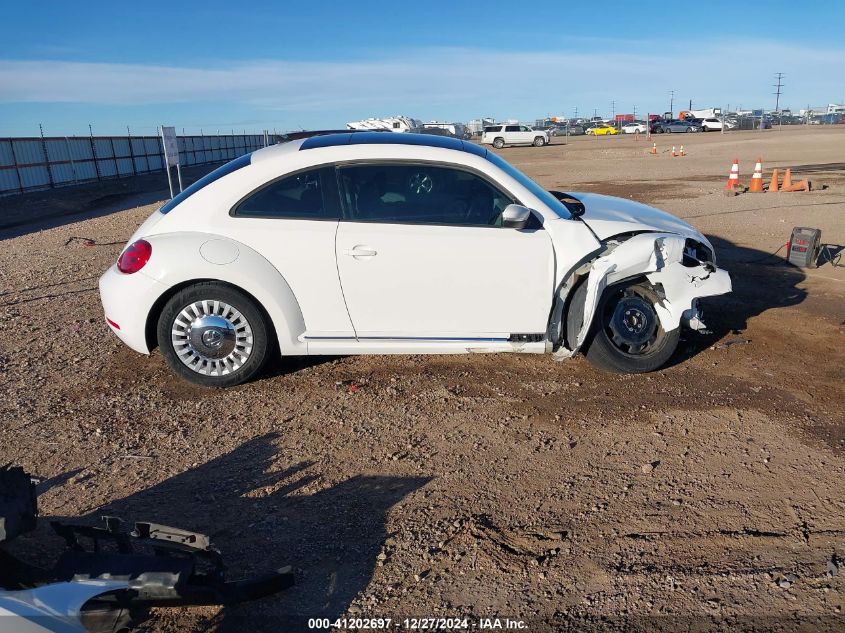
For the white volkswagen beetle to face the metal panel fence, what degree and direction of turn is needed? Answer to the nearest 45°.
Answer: approximately 135° to its left

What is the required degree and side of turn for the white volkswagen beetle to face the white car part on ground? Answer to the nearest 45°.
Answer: approximately 90° to its right

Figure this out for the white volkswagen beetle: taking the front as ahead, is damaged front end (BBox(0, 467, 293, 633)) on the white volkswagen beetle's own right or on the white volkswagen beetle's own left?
on the white volkswagen beetle's own right

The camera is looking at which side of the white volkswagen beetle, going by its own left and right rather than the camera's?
right
